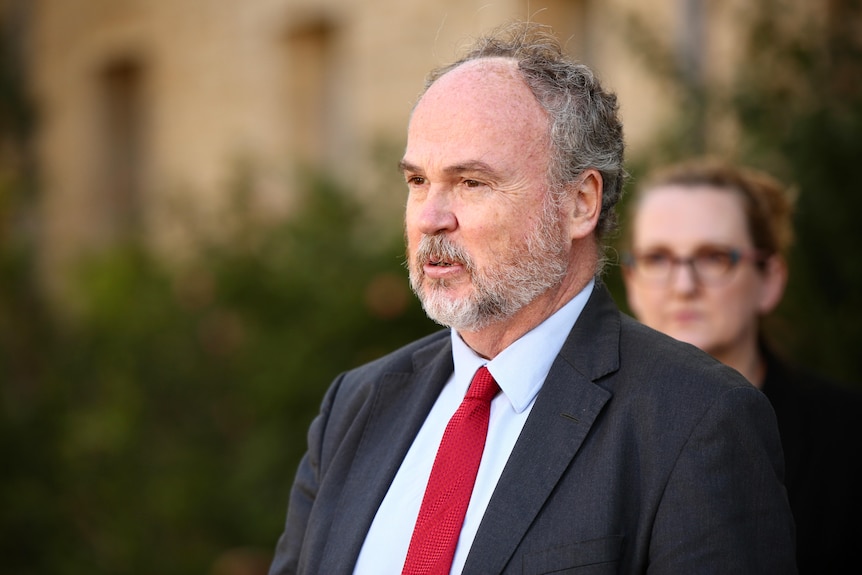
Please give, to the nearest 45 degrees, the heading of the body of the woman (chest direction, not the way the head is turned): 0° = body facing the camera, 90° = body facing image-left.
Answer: approximately 45°

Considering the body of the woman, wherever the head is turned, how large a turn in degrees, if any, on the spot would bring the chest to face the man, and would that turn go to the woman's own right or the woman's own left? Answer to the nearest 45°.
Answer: approximately 45° to the woman's own left

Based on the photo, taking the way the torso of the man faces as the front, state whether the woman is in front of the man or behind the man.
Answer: behind

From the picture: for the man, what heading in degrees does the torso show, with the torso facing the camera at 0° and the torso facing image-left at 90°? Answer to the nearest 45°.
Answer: approximately 45°
